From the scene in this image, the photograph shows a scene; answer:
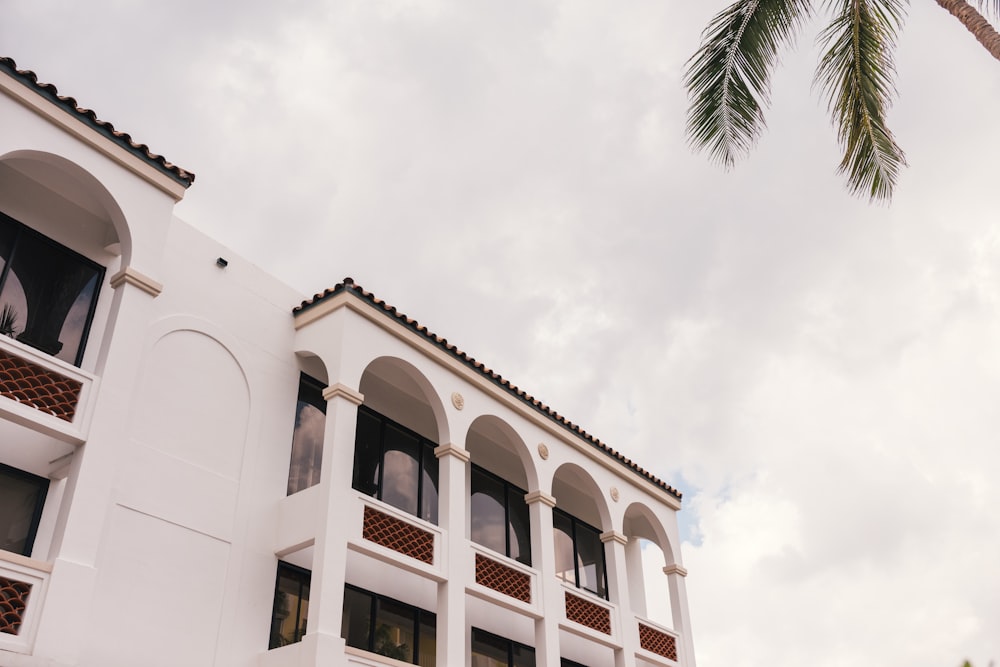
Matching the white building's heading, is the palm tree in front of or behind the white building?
in front

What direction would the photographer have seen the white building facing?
facing the viewer and to the right of the viewer
